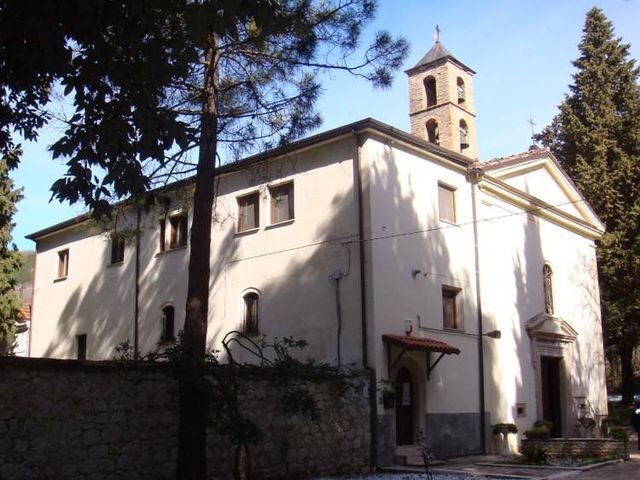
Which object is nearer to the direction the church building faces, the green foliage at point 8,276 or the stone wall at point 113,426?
the stone wall

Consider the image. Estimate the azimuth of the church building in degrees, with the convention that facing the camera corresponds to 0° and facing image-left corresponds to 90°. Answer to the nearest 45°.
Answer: approximately 315°

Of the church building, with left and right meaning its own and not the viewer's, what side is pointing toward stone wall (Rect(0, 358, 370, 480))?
right

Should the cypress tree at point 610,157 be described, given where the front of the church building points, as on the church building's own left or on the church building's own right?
on the church building's own left
